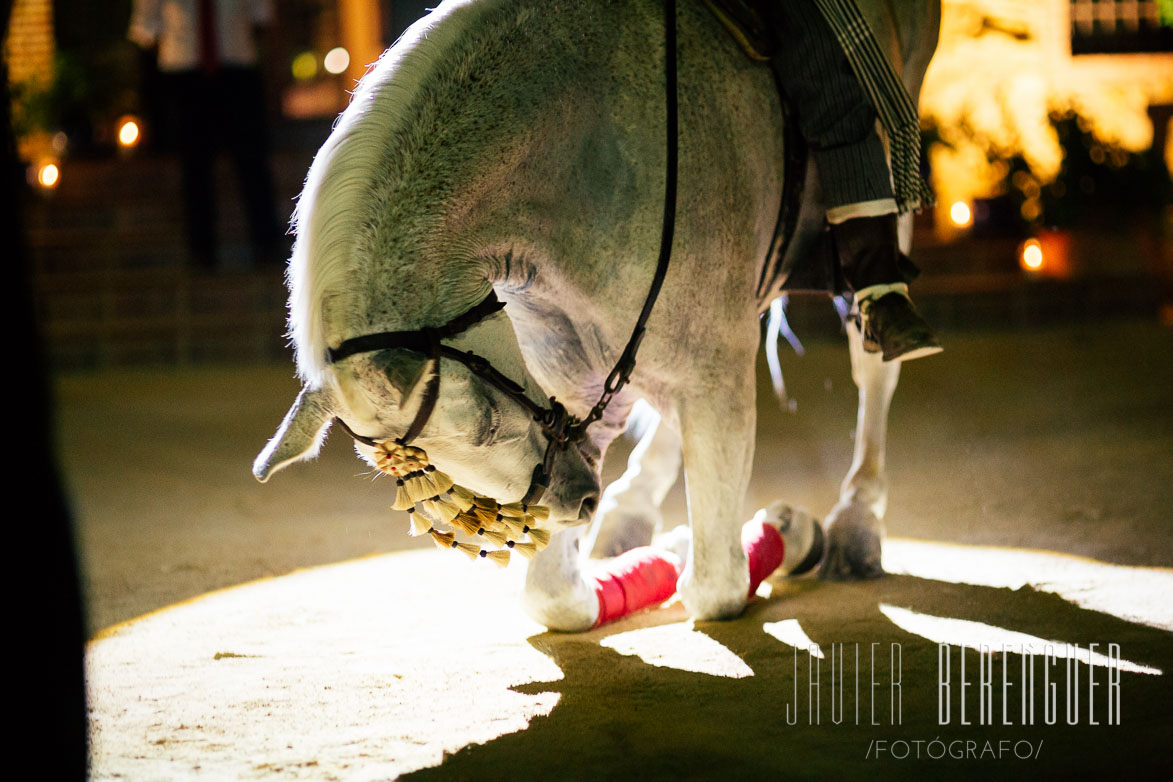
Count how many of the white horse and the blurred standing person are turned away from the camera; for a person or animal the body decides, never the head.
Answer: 0

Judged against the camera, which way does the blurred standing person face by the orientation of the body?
toward the camera

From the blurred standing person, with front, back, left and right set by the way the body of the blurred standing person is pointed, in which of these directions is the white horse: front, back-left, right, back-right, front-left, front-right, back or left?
front

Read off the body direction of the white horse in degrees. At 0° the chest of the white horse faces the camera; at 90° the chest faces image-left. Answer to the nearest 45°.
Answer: approximately 45°
